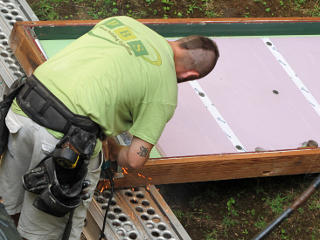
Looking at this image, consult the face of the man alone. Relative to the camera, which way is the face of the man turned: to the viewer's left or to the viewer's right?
to the viewer's right

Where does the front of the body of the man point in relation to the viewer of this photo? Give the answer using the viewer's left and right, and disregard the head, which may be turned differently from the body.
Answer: facing away from the viewer and to the right of the viewer

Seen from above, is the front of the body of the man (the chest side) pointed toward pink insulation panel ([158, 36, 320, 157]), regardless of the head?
yes

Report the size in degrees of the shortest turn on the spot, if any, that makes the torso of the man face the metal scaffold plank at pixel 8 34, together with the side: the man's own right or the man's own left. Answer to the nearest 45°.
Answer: approximately 45° to the man's own left

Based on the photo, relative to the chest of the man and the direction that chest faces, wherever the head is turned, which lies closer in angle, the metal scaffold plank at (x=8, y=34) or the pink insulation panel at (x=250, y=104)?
the pink insulation panel
